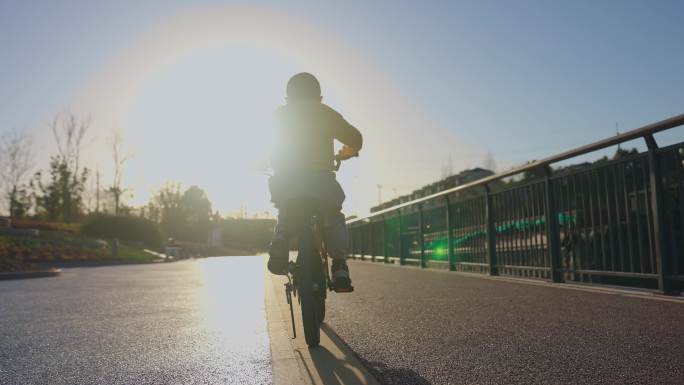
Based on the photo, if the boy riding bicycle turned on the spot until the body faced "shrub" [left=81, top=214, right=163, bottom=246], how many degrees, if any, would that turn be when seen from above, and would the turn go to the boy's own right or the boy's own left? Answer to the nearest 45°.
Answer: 0° — they already face it

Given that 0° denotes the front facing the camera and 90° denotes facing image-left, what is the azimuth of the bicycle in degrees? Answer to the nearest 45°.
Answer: approximately 180°

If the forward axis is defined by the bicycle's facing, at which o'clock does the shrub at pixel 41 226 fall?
The shrub is roughly at 11 o'clock from the bicycle.

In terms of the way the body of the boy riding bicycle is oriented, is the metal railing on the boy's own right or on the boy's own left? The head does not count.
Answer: on the boy's own right

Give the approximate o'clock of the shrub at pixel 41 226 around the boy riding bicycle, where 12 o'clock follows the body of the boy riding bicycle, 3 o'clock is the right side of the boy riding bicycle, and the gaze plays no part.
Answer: The shrub is roughly at 11 o'clock from the boy riding bicycle.

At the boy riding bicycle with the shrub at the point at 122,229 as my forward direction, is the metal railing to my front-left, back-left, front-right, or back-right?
front-right

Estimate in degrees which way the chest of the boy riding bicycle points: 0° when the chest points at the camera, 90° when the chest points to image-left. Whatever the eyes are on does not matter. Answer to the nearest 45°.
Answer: approximately 180°
